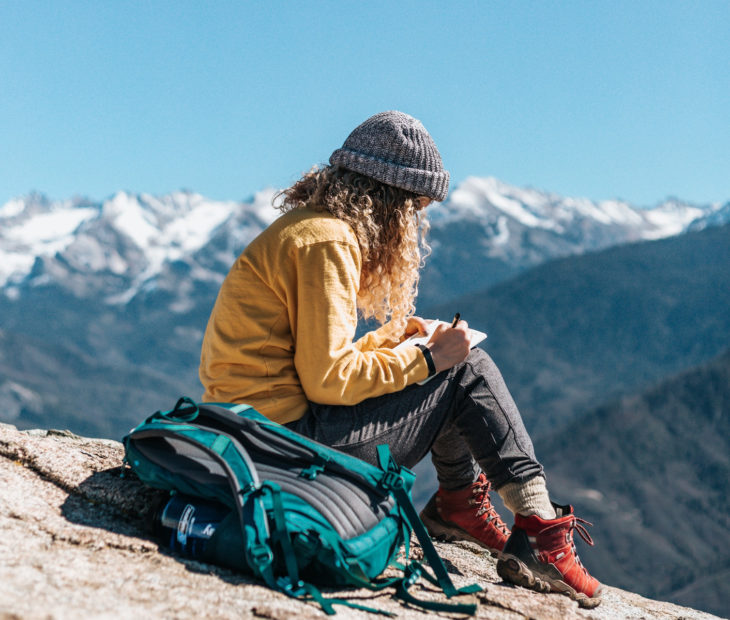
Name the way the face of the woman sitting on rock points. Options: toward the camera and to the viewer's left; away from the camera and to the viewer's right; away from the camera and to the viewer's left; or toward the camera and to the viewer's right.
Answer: away from the camera and to the viewer's right

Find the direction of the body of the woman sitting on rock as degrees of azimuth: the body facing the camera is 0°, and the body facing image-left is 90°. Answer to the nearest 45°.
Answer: approximately 270°
